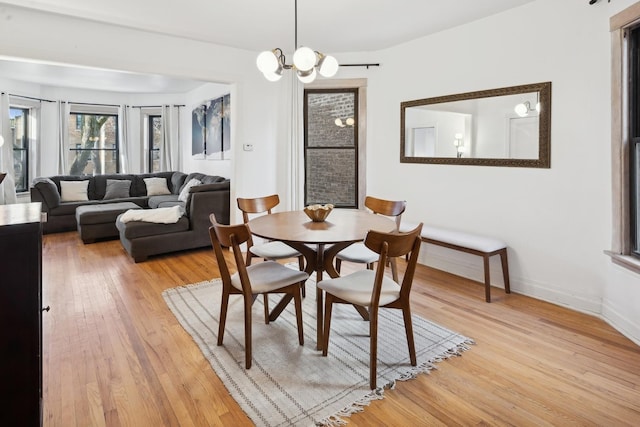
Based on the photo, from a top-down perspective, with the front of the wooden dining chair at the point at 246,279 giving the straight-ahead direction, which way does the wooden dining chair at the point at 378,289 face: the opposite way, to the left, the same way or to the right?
to the left

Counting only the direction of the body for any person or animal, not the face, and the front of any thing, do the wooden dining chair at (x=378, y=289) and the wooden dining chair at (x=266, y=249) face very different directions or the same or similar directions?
very different directions

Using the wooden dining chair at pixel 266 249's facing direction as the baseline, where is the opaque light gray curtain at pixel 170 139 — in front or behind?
behind

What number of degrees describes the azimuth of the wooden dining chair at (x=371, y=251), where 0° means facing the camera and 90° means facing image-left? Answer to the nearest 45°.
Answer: approximately 45°

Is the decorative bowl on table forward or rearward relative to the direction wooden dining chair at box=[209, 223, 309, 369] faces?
forward

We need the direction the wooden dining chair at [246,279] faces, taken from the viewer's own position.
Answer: facing away from the viewer and to the right of the viewer

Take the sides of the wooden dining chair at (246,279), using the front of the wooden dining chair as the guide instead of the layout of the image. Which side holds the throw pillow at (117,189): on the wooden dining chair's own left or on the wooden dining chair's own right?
on the wooden dining chair's own left

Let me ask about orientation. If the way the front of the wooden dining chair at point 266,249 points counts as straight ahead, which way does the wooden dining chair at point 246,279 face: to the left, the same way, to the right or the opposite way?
to the left

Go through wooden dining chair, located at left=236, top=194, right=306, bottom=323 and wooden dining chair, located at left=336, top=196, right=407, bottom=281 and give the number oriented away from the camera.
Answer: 0
